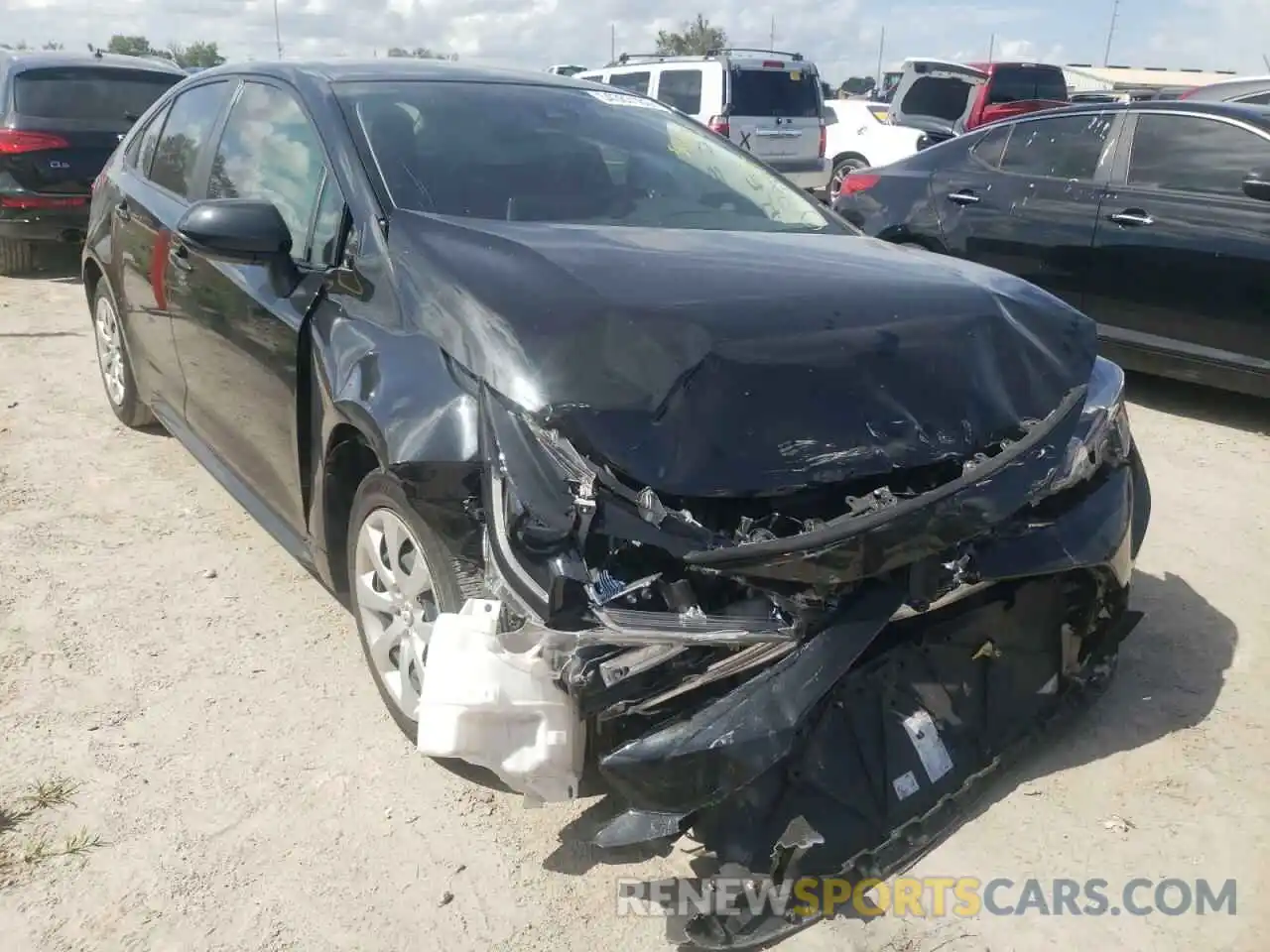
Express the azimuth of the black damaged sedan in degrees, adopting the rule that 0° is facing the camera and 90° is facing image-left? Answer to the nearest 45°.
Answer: approximately 315°

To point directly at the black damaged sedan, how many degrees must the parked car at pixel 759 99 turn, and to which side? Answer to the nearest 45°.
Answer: approximately 135° to its left

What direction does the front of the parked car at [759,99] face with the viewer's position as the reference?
facing away from the viewer and to the left of the viewer

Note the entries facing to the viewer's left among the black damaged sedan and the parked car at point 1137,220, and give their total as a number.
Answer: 0

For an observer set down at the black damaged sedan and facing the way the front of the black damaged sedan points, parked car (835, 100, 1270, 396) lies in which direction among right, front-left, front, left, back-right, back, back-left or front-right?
left

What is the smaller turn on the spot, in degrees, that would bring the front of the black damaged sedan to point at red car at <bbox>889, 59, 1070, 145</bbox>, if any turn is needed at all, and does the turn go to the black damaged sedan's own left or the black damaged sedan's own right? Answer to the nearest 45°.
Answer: approximately 135° to the black damaged sedan's own left

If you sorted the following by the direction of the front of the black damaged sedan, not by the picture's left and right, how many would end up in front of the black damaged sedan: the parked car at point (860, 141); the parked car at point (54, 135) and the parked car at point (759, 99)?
0

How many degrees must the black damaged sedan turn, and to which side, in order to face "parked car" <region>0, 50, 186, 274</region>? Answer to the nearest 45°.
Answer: approximately 180°

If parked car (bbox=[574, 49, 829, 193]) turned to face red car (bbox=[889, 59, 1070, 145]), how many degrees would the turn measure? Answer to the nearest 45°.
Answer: approximately 90° to its right

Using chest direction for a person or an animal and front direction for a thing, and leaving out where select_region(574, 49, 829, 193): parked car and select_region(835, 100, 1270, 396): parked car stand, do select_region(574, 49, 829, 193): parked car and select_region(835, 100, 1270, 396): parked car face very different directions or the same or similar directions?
very different directions

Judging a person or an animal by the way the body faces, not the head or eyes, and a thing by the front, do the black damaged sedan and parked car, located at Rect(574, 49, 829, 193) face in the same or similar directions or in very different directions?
very different directions

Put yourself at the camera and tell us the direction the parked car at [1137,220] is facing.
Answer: facing the viewer and to the right of the viewer

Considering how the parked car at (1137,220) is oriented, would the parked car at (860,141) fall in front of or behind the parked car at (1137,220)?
behind

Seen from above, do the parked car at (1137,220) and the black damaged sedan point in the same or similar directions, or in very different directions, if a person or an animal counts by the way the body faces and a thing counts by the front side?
same or similar directions
